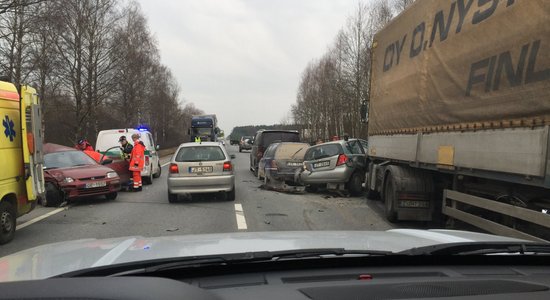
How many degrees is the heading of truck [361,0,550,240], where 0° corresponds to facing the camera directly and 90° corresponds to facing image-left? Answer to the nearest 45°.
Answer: approximately 135°

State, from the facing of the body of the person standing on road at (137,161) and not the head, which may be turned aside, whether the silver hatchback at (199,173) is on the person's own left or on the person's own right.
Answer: on the person's own left

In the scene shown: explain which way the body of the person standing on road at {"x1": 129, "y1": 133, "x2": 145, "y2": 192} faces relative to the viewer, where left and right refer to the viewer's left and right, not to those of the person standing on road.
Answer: facing to the left of the viewer

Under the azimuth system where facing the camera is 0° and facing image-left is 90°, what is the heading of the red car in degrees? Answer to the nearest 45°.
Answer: approximately 315°

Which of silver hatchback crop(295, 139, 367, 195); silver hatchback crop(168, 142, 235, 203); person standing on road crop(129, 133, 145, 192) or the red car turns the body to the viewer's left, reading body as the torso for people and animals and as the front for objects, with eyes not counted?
the person standing on road

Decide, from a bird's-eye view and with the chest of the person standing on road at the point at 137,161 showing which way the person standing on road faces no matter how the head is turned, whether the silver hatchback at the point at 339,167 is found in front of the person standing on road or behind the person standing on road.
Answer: behind

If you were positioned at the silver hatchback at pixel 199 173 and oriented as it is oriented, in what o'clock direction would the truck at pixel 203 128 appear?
The truck is roughly at 12 o'clock from the silver hatchback.
